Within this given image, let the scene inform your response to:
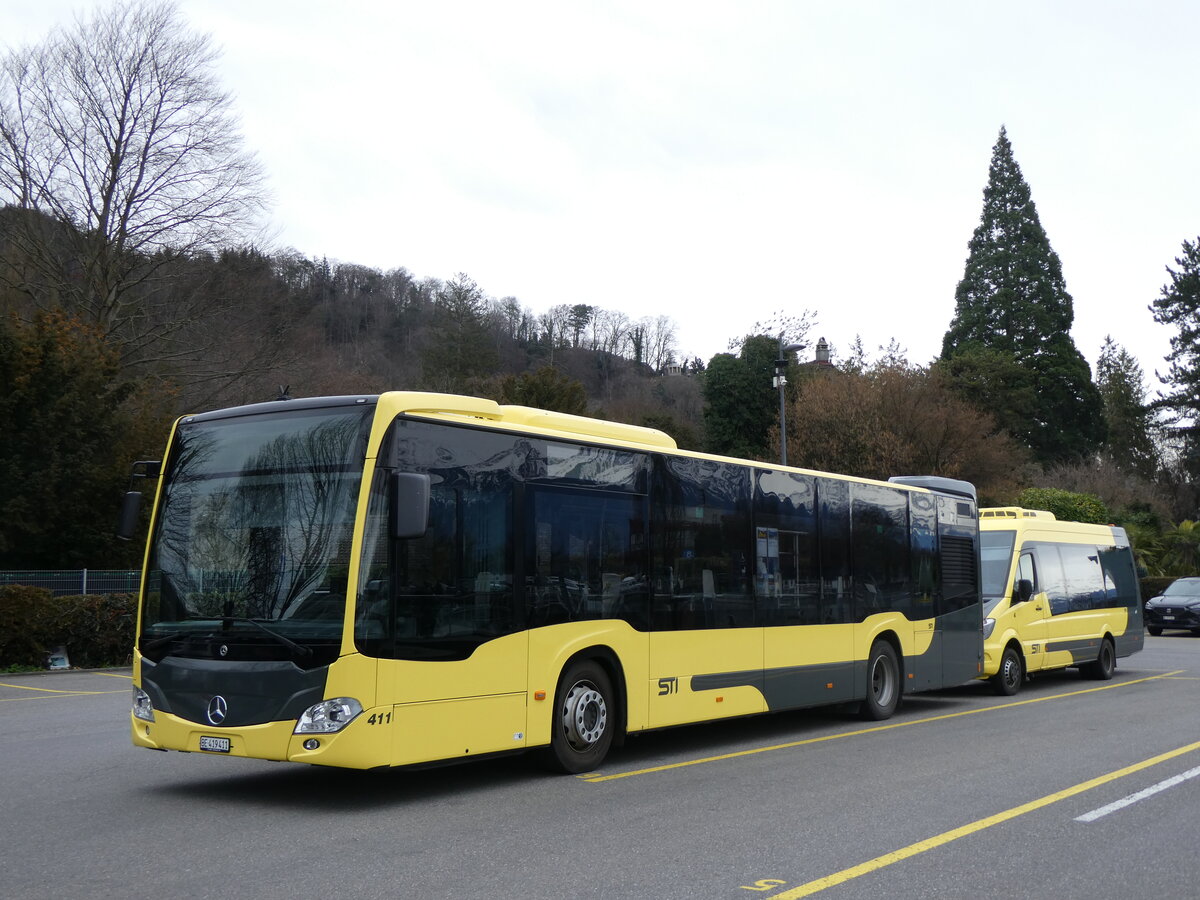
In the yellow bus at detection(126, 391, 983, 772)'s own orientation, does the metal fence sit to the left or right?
on its right

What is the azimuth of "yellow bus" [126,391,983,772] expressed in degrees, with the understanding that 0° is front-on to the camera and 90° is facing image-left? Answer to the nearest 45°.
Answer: approximately 45°

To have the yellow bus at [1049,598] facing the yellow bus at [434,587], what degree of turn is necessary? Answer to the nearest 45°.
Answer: approximately 45° to its left

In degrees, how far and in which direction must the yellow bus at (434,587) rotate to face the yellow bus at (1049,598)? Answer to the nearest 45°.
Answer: approximately 180°

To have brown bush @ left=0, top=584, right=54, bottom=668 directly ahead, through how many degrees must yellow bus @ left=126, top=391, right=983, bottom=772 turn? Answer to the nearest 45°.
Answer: approximately 90° to its right

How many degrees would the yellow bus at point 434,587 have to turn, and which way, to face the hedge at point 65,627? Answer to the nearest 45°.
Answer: approximately 90° to its right

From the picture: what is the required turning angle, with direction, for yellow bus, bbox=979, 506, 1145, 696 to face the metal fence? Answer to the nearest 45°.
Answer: approximately 45° to its right

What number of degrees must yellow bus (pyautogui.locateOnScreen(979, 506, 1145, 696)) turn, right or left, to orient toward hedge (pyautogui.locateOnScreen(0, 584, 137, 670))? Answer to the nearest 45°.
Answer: approximately 45° to its right

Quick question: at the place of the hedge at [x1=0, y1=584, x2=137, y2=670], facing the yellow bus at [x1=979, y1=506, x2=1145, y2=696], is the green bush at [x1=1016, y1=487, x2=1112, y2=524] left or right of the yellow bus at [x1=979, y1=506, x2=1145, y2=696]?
left

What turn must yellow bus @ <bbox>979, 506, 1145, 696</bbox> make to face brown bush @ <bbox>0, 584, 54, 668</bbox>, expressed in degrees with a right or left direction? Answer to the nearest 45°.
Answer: approximately 45° to its right
